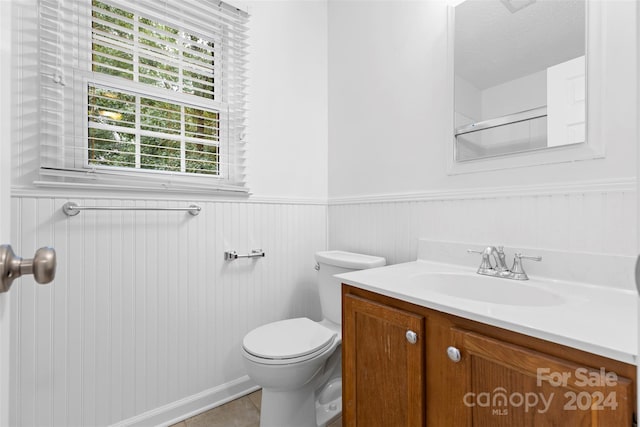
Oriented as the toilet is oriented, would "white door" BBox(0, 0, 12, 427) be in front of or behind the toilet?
in front

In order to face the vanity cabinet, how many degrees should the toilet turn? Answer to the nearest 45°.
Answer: approximately 90° to its left

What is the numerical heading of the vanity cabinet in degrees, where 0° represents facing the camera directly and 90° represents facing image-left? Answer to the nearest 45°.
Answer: approximately 45°

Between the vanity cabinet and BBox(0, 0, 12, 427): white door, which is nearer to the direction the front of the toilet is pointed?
the white door

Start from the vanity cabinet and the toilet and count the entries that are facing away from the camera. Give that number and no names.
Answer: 0

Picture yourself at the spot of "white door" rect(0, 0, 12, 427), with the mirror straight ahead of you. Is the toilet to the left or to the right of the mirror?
left

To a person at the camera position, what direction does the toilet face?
facing the viewer and to the left of the viewer

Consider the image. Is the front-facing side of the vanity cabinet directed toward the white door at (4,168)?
yes
